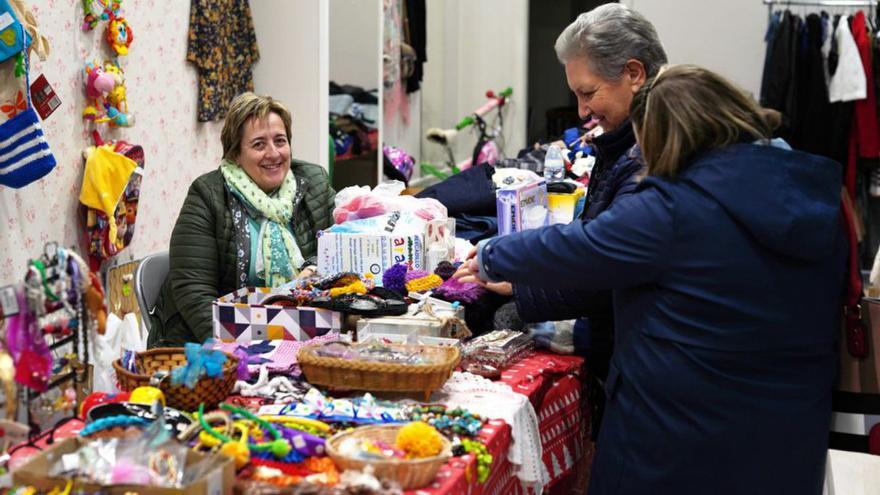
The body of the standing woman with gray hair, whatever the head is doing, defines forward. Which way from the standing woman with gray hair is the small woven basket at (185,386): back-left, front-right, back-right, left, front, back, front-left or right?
front-left

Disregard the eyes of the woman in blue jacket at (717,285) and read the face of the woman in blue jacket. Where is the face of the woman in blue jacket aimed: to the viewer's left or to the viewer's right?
to the viewer's left

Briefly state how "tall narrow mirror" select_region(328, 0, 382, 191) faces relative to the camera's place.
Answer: facing the viewer

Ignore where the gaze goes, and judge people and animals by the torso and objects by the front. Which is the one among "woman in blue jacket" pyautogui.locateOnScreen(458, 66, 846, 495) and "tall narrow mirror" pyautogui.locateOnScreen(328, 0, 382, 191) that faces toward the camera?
the tall narrow mirror

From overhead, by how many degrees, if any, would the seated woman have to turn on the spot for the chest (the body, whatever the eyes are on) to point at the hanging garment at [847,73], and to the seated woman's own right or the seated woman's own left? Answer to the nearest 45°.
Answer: approximately 90° to the seated woman's own left

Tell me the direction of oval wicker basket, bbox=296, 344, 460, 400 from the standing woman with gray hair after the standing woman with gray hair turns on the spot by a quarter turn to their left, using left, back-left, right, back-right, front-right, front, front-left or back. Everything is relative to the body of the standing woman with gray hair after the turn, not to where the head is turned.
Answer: front-right

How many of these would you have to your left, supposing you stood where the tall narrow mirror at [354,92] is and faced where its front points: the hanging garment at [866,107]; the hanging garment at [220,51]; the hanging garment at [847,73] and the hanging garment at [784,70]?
3

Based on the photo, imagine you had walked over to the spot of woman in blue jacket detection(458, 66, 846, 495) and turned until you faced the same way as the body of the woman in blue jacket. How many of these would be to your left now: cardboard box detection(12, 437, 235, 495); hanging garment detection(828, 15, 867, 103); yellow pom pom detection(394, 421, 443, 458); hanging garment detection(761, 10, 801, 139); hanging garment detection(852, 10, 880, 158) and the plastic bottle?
2

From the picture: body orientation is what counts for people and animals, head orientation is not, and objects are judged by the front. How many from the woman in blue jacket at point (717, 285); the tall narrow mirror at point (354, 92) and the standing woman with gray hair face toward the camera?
1

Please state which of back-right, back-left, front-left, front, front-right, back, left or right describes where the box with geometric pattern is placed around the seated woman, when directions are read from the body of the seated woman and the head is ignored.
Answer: front-right

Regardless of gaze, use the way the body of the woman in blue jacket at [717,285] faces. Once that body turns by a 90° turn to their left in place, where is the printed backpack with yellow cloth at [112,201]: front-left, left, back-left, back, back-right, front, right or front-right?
right

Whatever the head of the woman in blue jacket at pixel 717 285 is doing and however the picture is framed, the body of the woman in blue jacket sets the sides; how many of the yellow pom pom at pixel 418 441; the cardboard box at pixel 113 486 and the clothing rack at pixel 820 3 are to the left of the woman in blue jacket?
2

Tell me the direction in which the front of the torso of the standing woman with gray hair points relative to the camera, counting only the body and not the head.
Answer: to the viewer's left

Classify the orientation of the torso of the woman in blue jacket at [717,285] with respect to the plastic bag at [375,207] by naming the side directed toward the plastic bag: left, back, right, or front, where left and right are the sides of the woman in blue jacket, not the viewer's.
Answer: front

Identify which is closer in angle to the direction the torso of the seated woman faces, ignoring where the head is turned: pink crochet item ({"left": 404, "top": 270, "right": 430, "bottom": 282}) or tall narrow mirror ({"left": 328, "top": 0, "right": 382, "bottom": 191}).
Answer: the pink crochet item

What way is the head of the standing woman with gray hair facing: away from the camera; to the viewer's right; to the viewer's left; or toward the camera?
to the viewer's left

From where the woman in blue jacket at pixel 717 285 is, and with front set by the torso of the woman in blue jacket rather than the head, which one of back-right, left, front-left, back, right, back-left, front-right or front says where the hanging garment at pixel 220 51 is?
front

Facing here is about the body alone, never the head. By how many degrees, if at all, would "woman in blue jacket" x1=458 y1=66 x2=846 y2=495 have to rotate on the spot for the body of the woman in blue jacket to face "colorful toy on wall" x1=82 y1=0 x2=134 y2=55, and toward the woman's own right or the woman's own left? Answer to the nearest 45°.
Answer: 0° — they already face it

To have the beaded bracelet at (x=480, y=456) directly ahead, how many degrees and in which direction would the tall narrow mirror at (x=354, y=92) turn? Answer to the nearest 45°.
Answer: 0° — it already faces it
